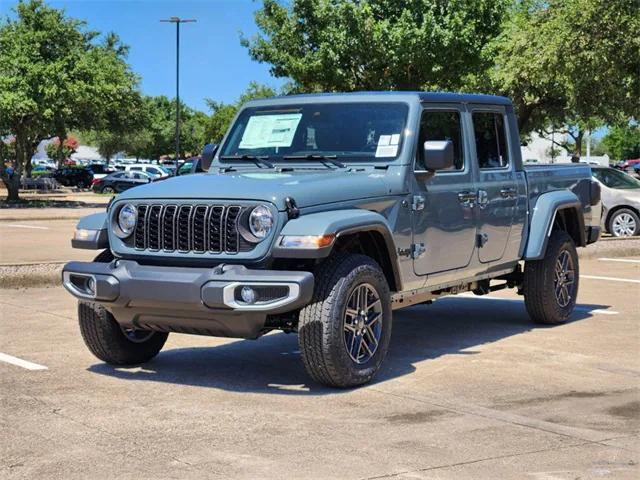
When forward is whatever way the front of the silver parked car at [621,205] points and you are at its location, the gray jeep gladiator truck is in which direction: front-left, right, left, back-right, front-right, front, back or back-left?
right

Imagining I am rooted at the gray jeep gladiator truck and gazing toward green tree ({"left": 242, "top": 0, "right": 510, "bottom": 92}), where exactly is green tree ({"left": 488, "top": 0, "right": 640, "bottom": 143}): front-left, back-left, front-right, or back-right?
front-right

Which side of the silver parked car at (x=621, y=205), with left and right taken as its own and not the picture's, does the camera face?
right

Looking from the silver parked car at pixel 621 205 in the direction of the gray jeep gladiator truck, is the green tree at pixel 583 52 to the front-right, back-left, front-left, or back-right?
back-right

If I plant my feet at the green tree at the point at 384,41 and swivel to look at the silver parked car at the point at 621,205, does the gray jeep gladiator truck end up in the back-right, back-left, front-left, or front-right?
front-right

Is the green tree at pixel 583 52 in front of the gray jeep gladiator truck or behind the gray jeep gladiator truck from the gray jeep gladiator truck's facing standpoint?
behind

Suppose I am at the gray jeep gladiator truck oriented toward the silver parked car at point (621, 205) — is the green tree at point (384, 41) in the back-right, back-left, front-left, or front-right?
front-left

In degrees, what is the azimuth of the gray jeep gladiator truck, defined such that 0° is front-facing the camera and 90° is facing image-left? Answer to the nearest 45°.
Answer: approximately 45°

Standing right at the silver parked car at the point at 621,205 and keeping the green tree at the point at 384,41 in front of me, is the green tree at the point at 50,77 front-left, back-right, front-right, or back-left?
front-left
